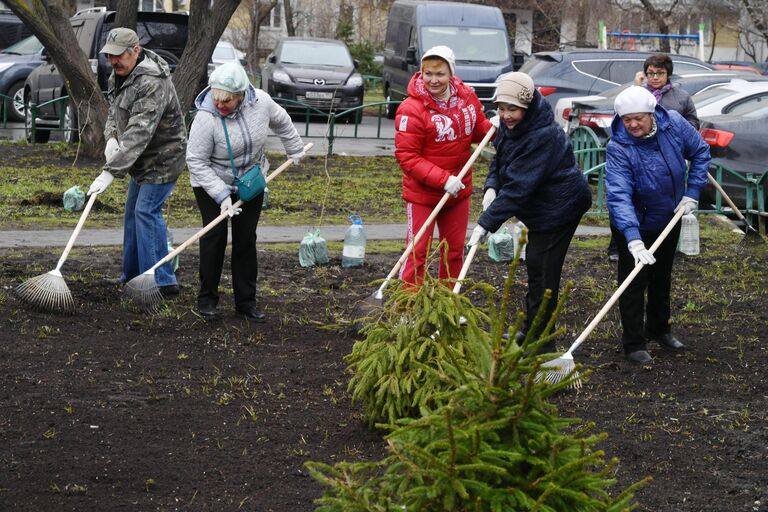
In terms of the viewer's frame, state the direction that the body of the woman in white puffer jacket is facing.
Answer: toward the camera

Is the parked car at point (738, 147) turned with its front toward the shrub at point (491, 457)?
no

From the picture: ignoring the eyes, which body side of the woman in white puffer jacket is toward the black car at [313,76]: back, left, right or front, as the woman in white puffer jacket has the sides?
back

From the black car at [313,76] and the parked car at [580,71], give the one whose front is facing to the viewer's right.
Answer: the parked car

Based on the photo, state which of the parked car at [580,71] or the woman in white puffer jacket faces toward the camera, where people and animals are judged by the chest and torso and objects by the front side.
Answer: the woman in white puffer jacket

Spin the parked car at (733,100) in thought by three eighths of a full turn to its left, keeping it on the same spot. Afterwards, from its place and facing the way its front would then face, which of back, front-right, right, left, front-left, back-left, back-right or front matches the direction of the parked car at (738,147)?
left

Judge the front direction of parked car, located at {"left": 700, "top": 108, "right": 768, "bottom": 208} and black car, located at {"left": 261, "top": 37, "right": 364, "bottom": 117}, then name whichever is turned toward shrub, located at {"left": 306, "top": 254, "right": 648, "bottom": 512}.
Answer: the black car

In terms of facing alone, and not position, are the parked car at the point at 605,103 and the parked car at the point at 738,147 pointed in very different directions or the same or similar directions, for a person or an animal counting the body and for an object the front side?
same or similar directions

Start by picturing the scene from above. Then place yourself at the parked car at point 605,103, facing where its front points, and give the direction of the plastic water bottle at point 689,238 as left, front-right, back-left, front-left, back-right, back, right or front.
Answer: back-right

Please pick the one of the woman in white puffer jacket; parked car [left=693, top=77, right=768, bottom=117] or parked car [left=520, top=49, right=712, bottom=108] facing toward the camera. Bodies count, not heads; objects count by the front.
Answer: the woman in white puffer jacket

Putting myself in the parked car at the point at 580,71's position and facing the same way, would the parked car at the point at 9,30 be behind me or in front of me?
behind

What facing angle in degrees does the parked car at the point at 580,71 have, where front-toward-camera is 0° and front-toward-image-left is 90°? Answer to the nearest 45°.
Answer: approximately 270°

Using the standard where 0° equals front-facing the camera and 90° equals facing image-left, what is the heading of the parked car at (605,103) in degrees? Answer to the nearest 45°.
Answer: approximately 225°

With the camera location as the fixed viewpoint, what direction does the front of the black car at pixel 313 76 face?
facing the viewer

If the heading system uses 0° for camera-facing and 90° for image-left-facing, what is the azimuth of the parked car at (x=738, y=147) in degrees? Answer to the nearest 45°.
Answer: approximately 225°

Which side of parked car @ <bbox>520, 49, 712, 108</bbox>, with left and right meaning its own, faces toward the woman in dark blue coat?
right

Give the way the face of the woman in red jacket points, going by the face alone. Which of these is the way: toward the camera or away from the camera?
toward the camera

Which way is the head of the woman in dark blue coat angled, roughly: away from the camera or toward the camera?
toward the camera
